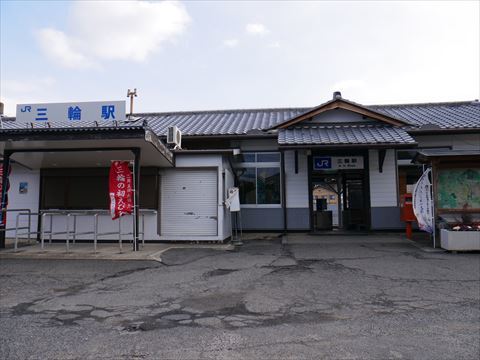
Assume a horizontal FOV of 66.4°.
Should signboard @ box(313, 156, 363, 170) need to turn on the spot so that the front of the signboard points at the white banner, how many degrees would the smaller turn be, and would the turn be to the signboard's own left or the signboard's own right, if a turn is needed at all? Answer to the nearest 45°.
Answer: approximately 45° to the signboard's own left

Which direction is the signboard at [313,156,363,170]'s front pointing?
toward the camera

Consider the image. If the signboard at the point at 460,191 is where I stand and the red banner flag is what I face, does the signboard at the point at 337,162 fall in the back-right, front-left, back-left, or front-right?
front-right

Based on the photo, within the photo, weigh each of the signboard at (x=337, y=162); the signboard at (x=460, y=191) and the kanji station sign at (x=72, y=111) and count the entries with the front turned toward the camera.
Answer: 3

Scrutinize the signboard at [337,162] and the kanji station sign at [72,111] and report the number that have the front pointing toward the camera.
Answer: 2

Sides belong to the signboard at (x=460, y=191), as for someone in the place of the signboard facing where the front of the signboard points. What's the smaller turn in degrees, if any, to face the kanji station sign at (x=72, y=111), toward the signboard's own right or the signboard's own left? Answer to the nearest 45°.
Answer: approximately 45° to the signboard's own right

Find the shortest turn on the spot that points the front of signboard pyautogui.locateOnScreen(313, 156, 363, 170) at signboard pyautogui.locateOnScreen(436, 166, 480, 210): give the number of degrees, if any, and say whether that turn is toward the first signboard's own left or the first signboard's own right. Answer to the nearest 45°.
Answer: approximately 45° to the first signboard's own left

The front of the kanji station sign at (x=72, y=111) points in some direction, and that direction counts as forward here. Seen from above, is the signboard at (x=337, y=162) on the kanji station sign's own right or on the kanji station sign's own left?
on the kanji station sign's own left

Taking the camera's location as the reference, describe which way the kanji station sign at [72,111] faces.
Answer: facing the viewer

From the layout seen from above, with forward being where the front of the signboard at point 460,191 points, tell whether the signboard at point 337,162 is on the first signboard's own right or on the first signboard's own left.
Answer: on the first signboard's own right
